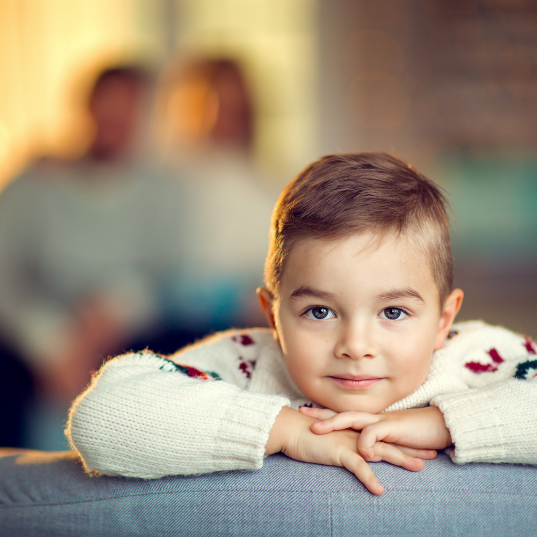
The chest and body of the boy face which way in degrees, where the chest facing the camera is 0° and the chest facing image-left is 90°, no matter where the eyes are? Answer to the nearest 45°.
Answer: approximately 0°

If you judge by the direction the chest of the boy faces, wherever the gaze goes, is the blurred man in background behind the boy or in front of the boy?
behind
